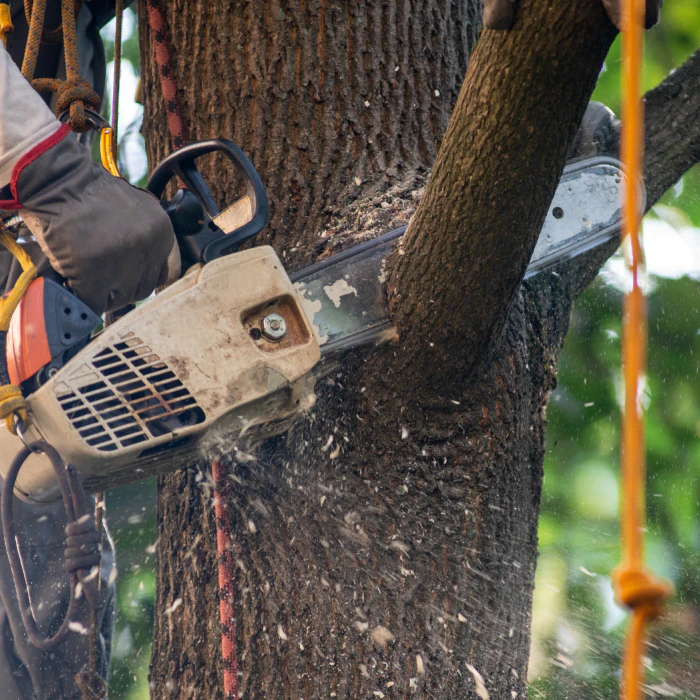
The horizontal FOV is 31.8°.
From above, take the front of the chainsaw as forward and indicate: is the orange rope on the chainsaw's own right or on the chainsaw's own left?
on the chainsaw's own right

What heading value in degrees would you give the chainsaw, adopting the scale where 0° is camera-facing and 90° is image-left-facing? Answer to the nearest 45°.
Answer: approximately 270°

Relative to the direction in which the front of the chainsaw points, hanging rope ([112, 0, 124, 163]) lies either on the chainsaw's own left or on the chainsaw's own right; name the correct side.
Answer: on the chainsaw's own left
